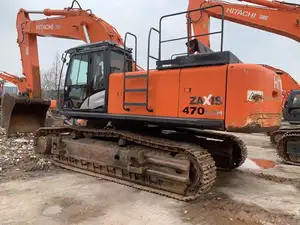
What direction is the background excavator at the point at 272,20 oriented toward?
to the viewer's left

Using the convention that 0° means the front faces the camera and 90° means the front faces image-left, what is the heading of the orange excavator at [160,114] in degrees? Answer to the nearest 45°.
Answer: approximately 135°

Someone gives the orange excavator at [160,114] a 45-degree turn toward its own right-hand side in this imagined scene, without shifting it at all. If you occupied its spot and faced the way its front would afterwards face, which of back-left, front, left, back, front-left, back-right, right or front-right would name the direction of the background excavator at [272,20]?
front-right
